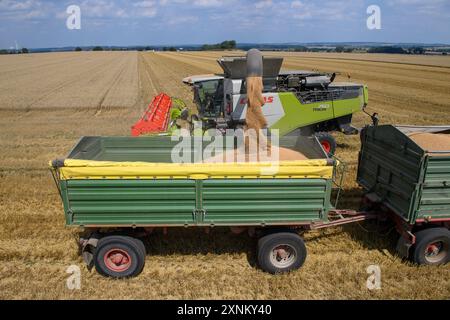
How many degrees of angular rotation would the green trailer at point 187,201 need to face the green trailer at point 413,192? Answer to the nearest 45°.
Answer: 0° — it already faces it

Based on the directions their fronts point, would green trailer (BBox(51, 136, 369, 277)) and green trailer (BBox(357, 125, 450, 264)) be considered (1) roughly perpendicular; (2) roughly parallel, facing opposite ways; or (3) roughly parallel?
roughly parallel

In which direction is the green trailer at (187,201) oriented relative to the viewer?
to the viewer's right

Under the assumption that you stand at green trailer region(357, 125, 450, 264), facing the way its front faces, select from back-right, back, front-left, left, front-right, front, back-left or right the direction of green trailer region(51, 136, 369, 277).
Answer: back

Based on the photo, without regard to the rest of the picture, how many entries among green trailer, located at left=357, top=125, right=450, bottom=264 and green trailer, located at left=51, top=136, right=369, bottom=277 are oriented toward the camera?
0

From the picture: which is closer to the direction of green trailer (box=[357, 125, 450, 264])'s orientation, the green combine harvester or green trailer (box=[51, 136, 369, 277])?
the green combine harvester

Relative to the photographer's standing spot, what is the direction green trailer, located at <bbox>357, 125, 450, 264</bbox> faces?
facing away from the viewer and to the right of the viewer
